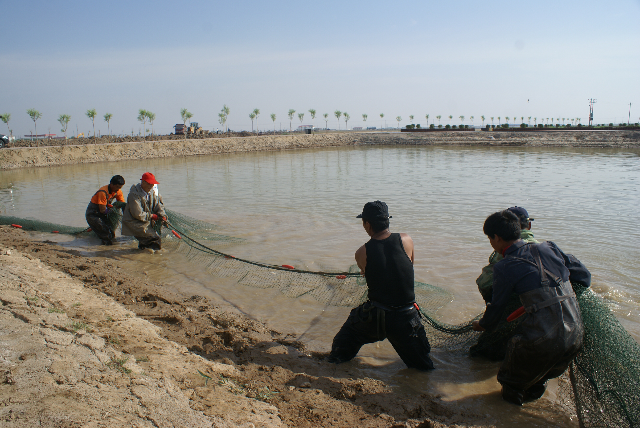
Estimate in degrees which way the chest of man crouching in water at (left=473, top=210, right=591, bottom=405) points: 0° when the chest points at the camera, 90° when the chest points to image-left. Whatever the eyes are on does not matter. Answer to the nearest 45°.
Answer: approximately 135°

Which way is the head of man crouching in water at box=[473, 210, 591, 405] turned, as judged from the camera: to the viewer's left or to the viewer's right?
to the viewer's left

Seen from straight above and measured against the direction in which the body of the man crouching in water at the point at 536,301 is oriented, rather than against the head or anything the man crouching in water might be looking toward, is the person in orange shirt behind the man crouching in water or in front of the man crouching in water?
in front

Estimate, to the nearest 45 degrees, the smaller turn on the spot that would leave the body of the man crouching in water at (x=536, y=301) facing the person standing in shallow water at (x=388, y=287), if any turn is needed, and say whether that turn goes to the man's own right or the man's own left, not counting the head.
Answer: approximately 45° to the man's own left

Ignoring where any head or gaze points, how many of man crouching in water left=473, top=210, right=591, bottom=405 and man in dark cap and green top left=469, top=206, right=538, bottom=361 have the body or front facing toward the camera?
0

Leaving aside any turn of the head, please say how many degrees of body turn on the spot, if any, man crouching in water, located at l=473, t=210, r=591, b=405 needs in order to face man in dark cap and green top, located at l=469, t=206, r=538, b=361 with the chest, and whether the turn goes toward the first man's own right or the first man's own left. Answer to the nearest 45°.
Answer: approximately 45° to the first man's own right

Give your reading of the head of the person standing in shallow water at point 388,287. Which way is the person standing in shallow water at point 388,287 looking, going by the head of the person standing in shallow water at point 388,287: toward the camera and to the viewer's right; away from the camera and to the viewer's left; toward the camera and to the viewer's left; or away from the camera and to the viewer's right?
away from the camera and to the viewer's left
